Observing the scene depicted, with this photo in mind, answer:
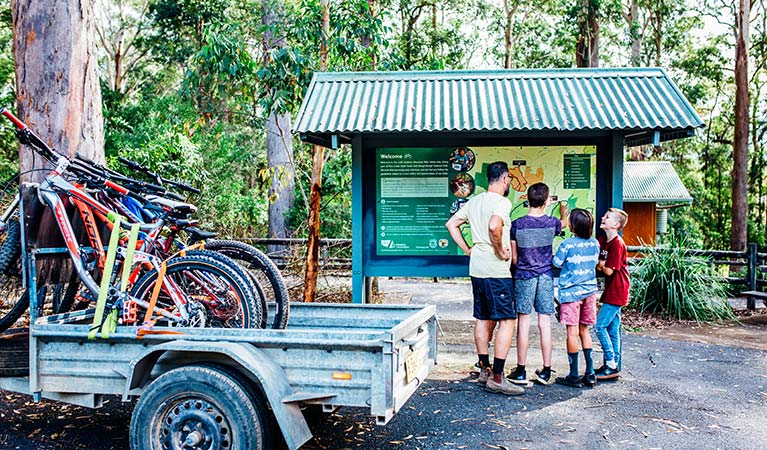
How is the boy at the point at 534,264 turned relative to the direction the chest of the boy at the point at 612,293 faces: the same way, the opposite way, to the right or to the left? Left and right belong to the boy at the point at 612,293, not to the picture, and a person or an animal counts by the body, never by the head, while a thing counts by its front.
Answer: to the right

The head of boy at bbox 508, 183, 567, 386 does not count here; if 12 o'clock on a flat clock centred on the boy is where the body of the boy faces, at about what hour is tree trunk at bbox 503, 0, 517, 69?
The tree trunk is roughly at 12 o'clock from the boy.

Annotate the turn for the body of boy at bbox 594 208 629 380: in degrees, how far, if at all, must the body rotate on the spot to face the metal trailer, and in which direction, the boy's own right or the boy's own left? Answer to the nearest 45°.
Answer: approximately 45° to the boy's own left

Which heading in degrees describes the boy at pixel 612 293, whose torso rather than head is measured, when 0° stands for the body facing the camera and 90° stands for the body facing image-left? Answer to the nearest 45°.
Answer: approximately 90°

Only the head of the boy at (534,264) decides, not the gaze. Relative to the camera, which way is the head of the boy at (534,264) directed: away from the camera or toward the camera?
away from the camera

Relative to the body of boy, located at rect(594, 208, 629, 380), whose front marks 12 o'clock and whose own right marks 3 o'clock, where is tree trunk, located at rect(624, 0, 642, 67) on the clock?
The tree trunk is roughly at 3 o'clock from the boy.

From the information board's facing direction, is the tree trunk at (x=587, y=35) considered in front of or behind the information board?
behind

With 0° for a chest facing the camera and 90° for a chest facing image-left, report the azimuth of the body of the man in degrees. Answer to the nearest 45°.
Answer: approximately 225°

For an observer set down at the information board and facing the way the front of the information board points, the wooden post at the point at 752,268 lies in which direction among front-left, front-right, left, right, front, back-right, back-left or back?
back-left

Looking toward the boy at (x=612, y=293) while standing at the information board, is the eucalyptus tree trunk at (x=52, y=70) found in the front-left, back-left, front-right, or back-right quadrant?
back-right

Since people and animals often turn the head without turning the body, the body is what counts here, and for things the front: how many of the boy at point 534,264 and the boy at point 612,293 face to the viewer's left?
1

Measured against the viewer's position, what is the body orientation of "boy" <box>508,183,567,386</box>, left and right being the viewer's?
facing away from the viewer
